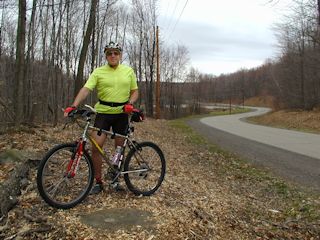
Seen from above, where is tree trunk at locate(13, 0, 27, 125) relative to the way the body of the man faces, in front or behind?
behind

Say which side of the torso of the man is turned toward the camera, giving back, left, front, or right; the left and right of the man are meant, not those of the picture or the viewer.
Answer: front

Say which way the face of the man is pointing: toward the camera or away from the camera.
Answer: toward the camera
